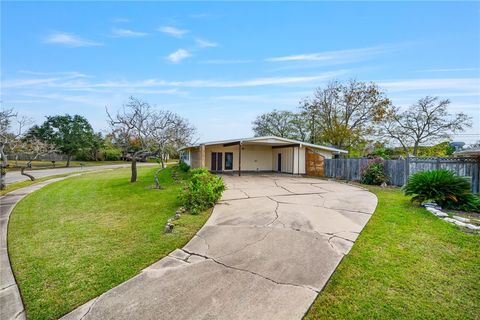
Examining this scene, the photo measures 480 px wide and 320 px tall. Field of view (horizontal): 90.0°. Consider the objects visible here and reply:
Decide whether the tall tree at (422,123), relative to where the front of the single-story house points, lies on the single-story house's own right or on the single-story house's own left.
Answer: on the single-story house's own left

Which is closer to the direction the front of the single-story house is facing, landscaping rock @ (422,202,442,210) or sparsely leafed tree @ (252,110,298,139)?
the landscaping rock

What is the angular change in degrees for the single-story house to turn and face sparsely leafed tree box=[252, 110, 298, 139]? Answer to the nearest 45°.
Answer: approximately 180°

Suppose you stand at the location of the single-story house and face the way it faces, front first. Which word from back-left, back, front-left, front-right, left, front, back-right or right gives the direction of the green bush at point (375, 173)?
front-left

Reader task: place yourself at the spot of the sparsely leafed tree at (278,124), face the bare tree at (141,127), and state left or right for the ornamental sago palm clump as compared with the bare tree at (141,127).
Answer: left

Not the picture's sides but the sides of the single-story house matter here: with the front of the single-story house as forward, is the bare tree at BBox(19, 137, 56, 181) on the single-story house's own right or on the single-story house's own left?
on the single-story house's own right

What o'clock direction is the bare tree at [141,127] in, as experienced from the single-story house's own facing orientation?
The bare tree is roughly at 2 o'clock from the single-story house.

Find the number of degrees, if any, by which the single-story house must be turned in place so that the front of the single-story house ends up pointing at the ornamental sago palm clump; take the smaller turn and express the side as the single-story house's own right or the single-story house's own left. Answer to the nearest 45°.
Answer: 0° — it already faces it

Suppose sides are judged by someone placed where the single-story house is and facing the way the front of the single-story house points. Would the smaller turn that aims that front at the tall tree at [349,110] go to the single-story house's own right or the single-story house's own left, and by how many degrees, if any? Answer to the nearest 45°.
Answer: approximately 135° to the single-story house's own left

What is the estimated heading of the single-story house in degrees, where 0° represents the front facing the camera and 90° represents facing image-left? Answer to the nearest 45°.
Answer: approximately 0°
